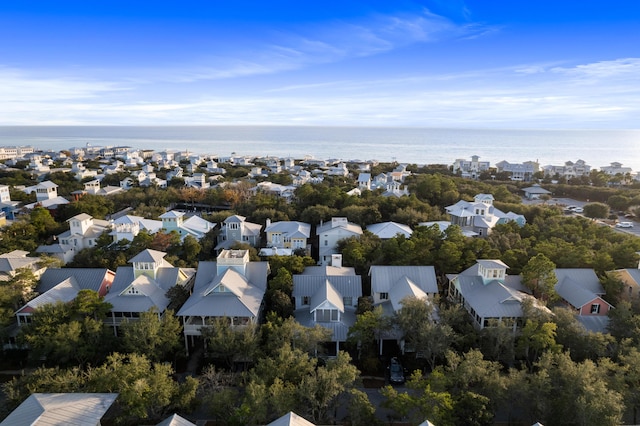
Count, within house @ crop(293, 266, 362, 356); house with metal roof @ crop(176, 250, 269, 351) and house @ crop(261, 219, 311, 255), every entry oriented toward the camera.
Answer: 3

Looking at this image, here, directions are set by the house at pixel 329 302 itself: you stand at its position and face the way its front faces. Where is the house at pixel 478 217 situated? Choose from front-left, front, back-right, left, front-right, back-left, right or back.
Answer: back-left

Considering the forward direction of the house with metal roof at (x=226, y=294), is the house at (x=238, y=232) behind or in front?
behind

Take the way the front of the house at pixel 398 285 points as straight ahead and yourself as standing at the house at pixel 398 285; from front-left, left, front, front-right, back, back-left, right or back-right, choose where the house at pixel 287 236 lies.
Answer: back-right

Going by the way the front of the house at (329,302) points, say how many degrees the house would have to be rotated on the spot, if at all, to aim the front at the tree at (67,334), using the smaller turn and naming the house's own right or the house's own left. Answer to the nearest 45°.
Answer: approximately 90° to the house's own right

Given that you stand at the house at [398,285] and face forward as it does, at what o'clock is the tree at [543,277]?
The tree is roughly at 9 o'clock from the house.

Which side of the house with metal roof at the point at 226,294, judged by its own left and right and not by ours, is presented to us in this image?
front

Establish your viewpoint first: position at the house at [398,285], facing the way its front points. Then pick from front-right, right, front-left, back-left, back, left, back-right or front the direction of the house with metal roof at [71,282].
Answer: right

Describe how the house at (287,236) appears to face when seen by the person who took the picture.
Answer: facing the viewer

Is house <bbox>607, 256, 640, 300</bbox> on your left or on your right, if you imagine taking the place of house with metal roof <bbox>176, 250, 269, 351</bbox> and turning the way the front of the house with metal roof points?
on your left

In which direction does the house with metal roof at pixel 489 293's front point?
toward the camera
